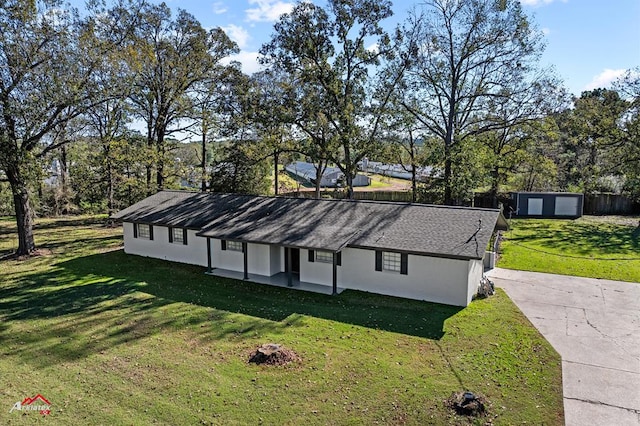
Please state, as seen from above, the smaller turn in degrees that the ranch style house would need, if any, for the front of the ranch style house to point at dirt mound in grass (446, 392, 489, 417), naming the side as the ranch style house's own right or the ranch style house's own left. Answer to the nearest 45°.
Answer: approximately 45° to the ranch style house's own left

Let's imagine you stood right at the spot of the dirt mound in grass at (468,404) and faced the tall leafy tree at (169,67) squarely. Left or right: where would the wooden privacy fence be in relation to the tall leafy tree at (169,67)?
right

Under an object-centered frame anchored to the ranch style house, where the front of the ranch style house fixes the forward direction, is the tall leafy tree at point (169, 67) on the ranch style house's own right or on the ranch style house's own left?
on the ranch style house's own right

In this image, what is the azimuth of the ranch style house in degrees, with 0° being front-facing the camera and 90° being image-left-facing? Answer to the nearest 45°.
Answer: approximately 45°

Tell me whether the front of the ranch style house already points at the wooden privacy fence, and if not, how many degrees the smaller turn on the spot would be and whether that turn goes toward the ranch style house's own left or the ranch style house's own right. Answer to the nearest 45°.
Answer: approximately 135° to the ranch style house's own right

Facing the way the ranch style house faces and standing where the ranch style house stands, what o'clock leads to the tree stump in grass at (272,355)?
The tree stump in grass is roughly at 11 o'clock from the ranch style house.

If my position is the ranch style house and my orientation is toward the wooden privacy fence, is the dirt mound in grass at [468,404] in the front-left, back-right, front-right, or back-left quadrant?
back-right

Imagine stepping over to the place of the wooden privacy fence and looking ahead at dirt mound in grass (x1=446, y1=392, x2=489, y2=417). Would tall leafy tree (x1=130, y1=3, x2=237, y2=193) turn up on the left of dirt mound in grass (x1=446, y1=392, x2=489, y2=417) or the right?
right

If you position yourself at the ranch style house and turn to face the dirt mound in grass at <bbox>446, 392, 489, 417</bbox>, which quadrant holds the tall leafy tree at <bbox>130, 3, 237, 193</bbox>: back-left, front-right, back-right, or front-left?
back-right
